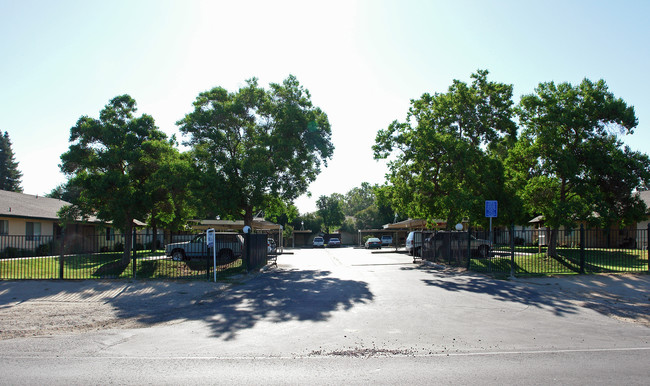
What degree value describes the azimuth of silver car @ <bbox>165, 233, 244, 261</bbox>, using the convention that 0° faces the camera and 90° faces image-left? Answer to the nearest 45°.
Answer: approximately 90°

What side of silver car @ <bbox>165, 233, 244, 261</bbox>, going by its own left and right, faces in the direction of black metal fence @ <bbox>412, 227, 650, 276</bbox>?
back
